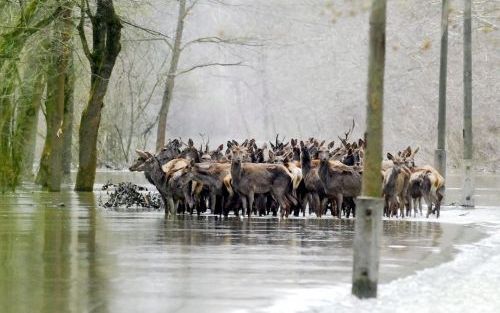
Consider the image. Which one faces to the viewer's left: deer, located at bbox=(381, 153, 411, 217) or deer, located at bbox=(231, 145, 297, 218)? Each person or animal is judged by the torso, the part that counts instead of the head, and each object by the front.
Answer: deer, located at bbox=(231, 145, 297, 218)

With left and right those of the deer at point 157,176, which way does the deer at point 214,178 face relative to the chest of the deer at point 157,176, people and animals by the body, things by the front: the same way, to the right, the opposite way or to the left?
the same way

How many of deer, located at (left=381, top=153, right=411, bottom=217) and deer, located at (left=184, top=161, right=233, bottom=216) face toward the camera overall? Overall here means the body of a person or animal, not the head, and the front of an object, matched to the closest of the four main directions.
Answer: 1

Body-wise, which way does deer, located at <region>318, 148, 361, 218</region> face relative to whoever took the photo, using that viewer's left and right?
facing the viewer and to the left of the viewer

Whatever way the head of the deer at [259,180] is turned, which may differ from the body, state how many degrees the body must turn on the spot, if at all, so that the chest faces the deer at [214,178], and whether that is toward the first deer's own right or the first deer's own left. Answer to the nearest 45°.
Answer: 0° — it already faces it

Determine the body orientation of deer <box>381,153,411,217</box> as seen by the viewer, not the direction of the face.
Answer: toward the camera

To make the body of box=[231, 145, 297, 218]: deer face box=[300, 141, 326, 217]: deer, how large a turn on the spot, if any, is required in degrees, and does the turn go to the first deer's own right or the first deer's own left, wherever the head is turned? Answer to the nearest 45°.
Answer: approximately 135° to the first deer's own right

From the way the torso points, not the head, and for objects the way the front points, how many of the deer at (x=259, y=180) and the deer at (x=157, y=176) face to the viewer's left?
2

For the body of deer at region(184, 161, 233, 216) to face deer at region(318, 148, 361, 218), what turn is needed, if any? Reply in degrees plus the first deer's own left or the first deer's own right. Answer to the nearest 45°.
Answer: approximately 180°

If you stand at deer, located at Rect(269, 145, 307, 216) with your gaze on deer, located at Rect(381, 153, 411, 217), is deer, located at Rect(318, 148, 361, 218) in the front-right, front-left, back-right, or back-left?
front-right

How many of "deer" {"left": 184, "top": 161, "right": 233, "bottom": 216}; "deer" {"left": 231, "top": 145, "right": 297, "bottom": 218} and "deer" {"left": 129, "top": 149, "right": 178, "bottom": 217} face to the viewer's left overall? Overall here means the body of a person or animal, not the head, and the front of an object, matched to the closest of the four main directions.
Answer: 3

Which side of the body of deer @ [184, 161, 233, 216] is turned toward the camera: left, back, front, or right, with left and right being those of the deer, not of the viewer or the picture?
left

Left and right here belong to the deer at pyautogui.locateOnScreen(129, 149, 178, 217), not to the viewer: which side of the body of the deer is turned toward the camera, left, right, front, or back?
left

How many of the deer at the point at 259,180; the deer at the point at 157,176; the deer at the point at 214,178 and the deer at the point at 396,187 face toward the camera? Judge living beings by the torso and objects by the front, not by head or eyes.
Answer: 1

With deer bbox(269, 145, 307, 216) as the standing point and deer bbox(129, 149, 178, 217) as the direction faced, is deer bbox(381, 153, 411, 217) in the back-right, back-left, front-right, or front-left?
back-left

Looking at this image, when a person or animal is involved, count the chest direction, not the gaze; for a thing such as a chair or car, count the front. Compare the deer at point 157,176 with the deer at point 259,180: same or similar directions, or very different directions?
same or similar directions

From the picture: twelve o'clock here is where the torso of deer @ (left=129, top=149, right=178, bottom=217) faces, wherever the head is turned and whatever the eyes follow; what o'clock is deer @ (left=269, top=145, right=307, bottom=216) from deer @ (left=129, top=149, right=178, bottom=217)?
deer @ (left=269, top=145, right=307, bottom=216) is roughly at 6 o'clock from deer @ (left=129, top=149, right=178, bottom=217).

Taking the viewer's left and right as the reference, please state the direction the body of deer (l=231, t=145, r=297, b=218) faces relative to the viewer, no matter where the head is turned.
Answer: facing to the left of the viewer

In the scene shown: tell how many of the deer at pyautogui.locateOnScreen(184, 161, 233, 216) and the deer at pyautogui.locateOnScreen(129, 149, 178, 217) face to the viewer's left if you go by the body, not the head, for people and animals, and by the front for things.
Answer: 2
